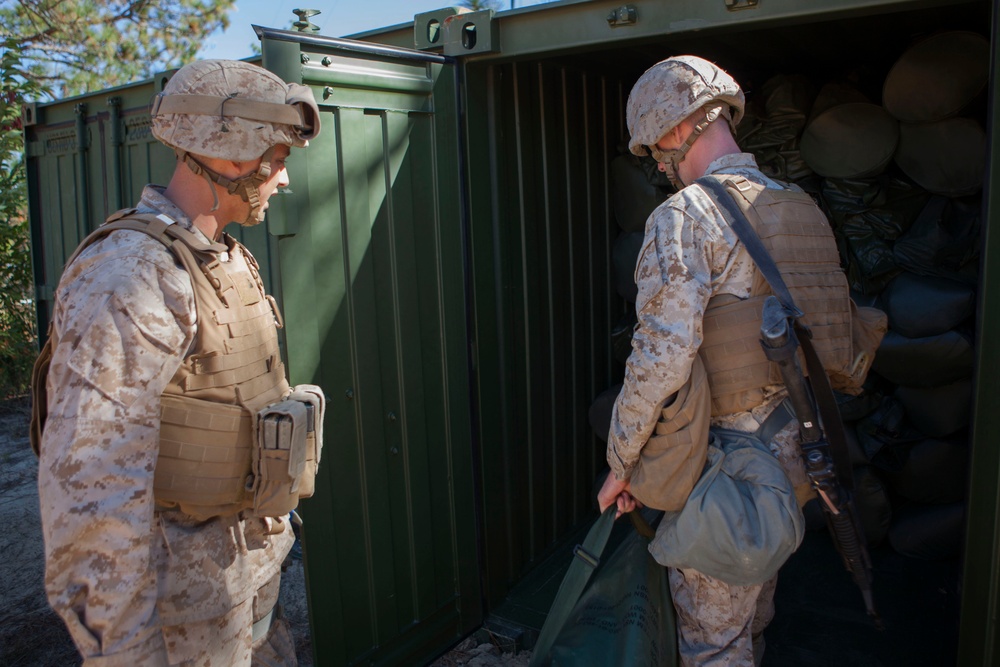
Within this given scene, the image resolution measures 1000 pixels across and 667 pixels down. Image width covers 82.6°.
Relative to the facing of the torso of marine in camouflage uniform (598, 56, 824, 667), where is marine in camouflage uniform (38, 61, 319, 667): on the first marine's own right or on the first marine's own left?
on the first marine's own left

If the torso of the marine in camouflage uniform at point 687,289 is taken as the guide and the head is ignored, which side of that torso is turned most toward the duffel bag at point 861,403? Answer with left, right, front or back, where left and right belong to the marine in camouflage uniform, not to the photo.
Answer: right

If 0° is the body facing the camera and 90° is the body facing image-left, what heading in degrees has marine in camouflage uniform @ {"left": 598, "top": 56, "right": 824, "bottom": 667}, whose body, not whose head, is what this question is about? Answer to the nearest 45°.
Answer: approximately 135°

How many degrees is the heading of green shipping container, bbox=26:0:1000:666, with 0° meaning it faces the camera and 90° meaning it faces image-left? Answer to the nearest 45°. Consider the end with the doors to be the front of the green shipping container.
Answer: approximately 45°

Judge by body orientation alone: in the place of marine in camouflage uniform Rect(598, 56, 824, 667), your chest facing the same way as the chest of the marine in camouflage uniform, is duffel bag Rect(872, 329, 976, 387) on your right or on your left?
on your right

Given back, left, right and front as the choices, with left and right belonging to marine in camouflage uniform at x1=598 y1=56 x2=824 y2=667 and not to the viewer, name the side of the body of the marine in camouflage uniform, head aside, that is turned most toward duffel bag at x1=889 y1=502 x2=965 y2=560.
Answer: right

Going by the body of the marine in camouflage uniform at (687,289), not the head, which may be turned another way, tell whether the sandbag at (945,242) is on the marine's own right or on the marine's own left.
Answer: on the marine's own right
